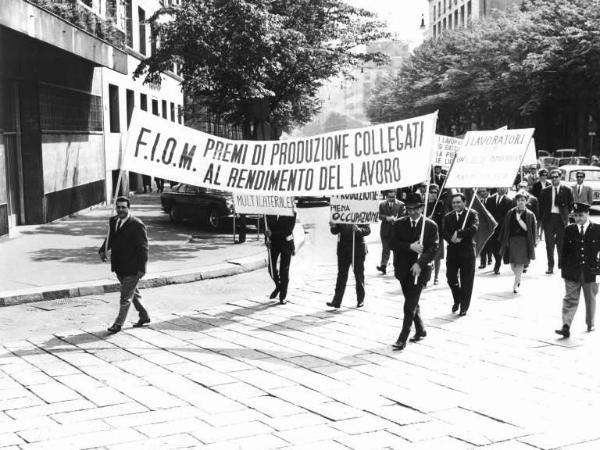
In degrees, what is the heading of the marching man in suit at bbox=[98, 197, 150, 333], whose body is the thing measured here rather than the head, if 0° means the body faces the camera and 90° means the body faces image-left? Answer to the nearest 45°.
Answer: approximately 45°

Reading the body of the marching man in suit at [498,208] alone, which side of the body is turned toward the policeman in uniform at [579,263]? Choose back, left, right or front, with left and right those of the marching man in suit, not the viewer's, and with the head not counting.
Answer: front

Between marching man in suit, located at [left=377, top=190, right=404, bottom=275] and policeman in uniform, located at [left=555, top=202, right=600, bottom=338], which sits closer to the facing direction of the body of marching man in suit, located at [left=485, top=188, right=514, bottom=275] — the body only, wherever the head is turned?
the policeman in uniform

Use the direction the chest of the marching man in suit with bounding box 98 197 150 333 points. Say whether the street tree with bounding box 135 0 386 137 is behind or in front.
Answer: behind

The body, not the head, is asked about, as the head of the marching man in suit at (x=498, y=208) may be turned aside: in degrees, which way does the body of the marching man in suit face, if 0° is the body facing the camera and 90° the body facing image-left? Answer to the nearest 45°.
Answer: approximately 0°

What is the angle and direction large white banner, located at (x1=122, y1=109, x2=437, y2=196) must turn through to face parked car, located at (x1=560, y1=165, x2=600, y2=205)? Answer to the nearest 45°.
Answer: approximately 135° to its left

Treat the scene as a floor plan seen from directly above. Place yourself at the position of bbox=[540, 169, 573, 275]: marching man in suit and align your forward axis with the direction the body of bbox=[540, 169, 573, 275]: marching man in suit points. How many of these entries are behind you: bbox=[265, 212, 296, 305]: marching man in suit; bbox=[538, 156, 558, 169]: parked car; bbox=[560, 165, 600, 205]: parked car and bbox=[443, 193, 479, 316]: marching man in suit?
2

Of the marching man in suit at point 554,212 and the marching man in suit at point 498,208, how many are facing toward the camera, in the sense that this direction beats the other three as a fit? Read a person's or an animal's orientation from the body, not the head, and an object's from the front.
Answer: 2

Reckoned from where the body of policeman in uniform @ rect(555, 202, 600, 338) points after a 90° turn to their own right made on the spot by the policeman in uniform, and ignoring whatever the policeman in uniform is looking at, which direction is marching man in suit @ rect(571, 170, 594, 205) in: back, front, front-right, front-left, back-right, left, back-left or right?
front-right

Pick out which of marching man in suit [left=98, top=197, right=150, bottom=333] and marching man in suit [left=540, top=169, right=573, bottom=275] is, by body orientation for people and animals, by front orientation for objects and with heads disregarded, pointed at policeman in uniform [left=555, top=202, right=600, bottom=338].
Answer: marching man in suit [left=540, top=169, right=573, bottom=275]
